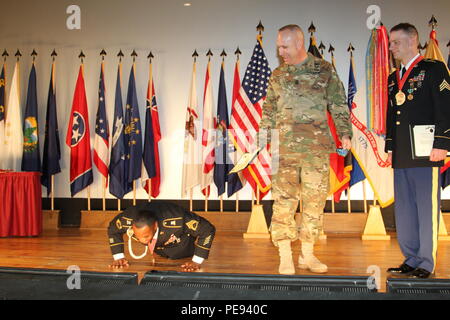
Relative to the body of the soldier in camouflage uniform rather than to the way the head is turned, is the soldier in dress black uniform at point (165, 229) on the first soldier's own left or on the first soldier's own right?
on the first soldier's own right

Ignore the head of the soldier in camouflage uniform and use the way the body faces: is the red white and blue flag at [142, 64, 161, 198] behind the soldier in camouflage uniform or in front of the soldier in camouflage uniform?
behind

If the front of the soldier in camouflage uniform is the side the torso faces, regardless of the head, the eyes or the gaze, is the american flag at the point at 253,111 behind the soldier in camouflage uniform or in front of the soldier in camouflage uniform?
behind

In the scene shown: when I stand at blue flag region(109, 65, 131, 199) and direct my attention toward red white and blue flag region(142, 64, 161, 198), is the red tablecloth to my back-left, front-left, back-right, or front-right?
back-right

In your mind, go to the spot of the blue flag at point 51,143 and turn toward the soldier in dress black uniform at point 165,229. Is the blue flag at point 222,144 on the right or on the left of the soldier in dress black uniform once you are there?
left

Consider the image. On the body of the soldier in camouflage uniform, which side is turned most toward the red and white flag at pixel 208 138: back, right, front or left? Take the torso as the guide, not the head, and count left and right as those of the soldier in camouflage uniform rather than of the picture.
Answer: back

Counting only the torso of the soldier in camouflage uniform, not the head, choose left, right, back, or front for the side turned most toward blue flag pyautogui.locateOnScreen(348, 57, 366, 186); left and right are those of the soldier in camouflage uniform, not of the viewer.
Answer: back

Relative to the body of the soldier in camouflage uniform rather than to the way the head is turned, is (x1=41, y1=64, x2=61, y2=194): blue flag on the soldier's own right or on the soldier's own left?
on the soldier's own right

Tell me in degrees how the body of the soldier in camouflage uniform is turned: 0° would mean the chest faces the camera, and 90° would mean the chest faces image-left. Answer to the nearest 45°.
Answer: approximately 0°

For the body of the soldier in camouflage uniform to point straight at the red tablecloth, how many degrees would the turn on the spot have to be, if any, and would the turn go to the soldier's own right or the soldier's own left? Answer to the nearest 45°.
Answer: approximately 135° to the soldier's own right

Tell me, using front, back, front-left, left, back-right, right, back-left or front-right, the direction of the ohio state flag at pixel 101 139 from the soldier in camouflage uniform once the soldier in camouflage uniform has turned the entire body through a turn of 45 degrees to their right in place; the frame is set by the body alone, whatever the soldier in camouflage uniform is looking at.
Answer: right

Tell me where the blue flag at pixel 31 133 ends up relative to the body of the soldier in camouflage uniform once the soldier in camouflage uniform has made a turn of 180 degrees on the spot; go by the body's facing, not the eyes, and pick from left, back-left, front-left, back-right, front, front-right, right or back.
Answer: front-left

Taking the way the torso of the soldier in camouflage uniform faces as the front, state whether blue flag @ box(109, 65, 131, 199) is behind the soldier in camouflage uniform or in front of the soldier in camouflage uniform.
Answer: behind

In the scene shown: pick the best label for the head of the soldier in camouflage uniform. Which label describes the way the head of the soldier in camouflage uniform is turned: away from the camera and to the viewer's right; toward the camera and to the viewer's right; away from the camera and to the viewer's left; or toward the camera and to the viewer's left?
toward the camera and to the viewer's left
